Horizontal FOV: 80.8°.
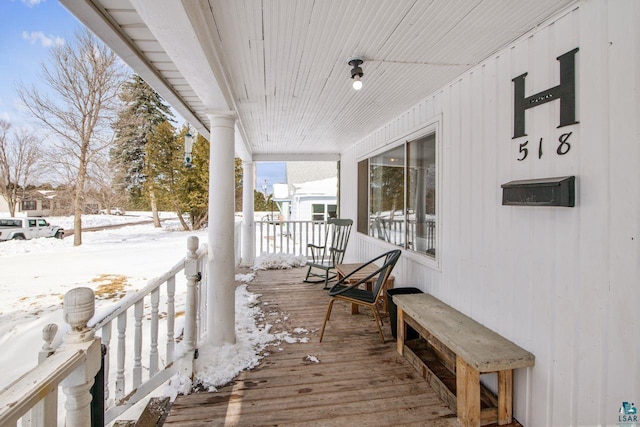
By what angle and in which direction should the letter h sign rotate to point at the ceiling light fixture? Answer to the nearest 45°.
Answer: approximately 45° to its right

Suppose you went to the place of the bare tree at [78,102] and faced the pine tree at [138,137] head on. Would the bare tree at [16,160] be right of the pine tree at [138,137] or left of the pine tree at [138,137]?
left

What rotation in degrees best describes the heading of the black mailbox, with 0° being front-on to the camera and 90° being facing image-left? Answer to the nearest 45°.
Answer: approximately 45°

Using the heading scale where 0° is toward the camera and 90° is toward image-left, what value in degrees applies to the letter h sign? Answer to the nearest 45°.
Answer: approximately 45°

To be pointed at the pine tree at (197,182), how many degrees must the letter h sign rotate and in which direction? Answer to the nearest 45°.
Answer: approximately 90° to its right

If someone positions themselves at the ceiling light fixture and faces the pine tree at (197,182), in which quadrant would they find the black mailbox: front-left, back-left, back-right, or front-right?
back-right

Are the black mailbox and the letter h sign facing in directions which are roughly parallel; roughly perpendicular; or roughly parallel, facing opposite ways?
roughly parallel

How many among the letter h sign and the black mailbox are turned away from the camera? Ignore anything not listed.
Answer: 0

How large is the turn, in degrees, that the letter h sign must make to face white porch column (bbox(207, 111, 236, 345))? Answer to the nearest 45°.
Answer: approximately 45° to its right

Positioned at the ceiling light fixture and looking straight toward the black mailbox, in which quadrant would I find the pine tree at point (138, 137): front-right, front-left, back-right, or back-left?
back-left
